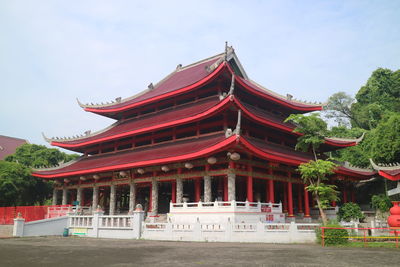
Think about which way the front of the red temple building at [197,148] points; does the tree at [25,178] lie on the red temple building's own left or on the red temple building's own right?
on the red temple building's own right

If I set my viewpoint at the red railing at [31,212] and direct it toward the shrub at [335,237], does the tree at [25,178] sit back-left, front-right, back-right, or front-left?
back-left

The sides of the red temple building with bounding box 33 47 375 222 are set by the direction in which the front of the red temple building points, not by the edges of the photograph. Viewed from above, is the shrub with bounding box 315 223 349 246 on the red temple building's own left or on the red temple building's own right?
on the red temple building's own left

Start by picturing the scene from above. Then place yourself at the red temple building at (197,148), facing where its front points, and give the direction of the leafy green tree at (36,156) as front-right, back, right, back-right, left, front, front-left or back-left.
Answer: right

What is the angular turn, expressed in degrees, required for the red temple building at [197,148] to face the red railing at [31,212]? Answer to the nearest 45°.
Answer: approximately 45° to its right

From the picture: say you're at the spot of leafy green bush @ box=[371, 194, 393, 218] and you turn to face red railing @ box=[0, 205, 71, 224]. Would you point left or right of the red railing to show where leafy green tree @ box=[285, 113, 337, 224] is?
left

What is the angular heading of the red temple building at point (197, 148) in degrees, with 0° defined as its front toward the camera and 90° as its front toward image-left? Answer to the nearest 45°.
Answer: approximately 45°
